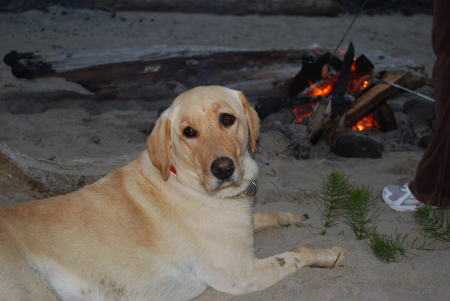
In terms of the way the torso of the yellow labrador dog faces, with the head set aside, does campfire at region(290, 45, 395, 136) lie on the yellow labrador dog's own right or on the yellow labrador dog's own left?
on the yellow labrador dog's own left

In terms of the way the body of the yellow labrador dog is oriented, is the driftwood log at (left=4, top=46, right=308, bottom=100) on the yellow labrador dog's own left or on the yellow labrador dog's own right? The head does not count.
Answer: on the yellow labrador dog's own left

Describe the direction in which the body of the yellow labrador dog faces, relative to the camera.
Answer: to the viewer's right

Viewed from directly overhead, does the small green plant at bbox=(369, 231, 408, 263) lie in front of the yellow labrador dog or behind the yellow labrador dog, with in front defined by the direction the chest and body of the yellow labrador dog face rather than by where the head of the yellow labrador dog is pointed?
in front

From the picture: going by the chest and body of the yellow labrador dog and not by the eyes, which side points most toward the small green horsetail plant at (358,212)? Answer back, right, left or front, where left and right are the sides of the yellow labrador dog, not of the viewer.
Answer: front

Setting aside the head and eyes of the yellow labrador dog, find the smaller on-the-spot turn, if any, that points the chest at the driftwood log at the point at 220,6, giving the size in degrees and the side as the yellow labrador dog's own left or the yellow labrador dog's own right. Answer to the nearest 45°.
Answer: approximately 90° to the yellow labrador dog's own left
